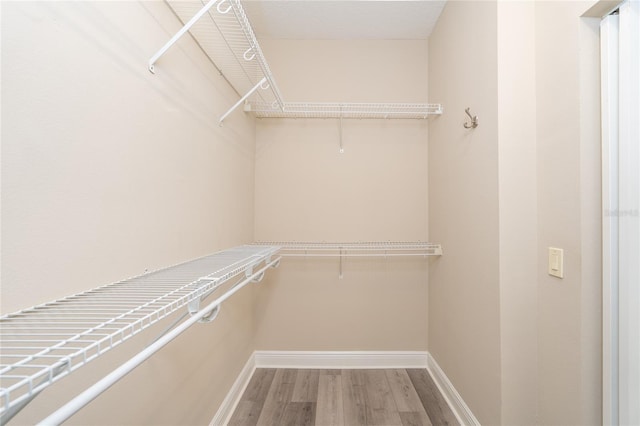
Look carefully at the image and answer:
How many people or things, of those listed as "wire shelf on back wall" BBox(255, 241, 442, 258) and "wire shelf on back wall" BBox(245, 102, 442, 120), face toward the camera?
2

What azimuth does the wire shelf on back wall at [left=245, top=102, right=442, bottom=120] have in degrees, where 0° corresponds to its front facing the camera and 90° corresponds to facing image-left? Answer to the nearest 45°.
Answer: approximately 0°

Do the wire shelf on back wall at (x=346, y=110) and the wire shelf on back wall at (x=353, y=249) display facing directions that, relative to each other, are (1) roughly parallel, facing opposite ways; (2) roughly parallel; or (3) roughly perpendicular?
roughly parallel

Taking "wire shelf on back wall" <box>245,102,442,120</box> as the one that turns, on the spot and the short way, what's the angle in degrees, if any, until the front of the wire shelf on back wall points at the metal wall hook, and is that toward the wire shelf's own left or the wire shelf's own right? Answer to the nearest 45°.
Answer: approximately 45° to the wire shelf's own left

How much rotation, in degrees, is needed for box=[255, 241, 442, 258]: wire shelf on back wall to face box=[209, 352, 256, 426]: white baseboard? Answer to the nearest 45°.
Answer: approximately 45° to its right

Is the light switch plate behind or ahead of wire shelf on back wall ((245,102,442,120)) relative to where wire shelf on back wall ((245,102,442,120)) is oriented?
ahead

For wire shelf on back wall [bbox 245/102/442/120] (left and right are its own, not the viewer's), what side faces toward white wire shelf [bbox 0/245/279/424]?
front

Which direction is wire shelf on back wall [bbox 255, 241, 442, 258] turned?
toward the camera
